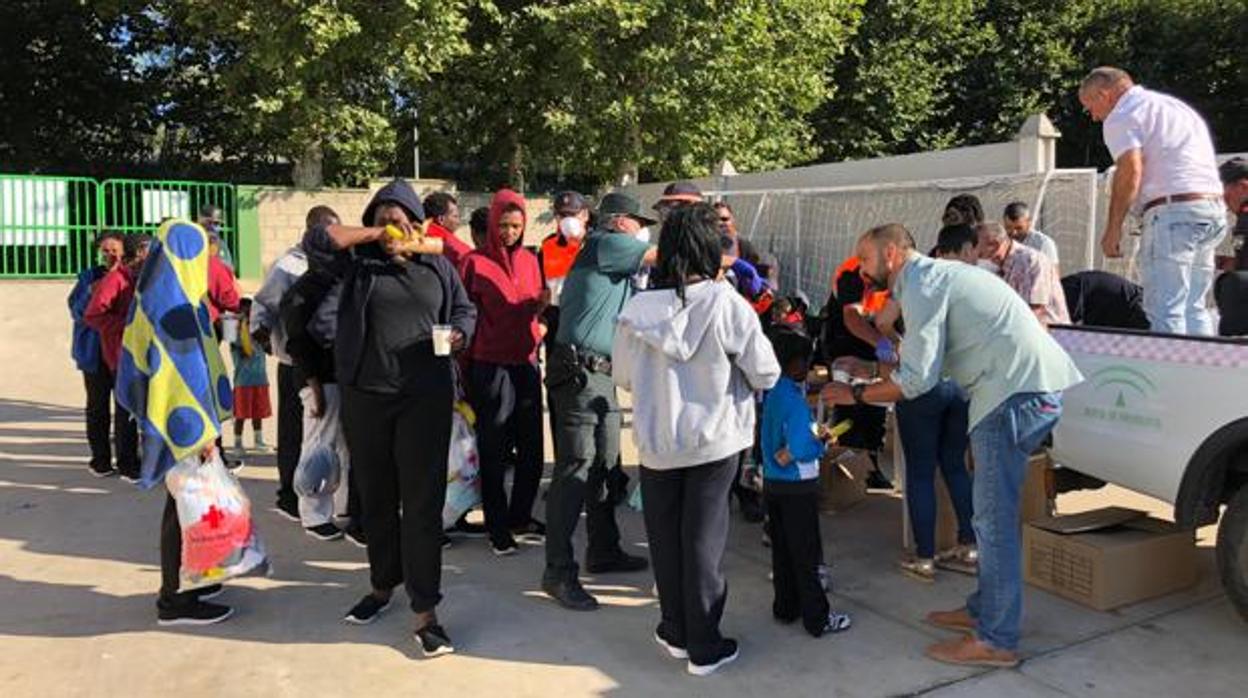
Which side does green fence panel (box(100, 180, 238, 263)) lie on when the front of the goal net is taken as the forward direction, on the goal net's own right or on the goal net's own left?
on the goal net's own right

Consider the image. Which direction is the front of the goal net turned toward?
toward the camera

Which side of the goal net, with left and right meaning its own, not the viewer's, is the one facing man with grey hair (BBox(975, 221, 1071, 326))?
front

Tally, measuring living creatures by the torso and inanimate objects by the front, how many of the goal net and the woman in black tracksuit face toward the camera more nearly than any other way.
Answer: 2

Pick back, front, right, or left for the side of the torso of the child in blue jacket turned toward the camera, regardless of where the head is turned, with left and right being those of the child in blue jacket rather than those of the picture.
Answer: right

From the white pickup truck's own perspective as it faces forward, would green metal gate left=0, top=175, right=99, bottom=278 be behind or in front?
behind

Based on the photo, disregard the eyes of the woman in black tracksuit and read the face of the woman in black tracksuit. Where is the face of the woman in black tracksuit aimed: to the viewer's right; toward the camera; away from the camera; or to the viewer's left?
toward the camera

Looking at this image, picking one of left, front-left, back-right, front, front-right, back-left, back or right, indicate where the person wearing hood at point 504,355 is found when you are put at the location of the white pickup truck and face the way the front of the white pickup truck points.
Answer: back-right

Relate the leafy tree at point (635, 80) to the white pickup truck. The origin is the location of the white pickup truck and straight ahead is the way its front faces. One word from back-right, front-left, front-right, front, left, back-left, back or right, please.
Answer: back

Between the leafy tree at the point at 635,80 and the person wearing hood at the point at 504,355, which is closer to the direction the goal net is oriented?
the person wearing hood

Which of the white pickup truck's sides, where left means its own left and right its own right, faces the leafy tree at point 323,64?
back

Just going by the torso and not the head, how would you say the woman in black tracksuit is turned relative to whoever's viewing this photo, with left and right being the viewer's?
facing the viewer

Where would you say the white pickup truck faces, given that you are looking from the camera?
facing the viewer and to the right of the viewer

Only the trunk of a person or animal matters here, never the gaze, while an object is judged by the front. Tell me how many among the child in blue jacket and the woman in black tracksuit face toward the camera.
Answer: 1

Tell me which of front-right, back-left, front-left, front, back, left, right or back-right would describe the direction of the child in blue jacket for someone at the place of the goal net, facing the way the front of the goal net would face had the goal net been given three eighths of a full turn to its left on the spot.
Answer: back-right

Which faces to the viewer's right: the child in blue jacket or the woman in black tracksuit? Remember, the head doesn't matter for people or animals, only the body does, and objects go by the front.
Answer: the child in blue jacket
